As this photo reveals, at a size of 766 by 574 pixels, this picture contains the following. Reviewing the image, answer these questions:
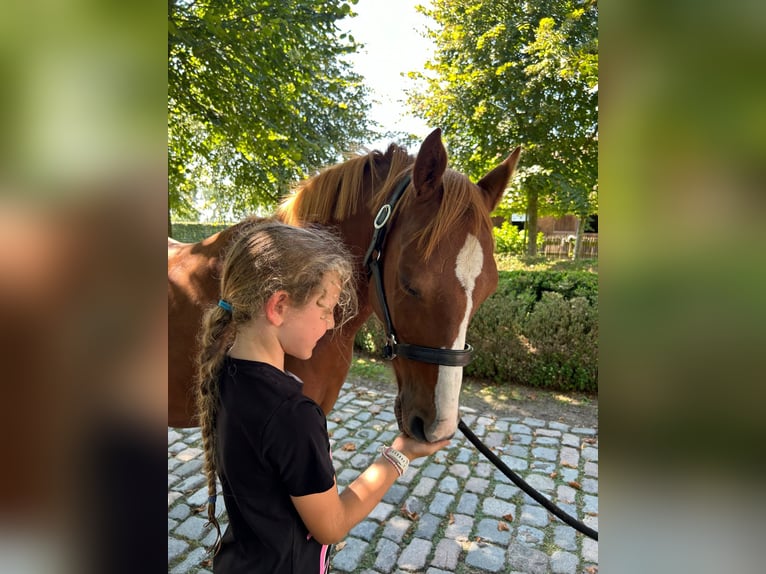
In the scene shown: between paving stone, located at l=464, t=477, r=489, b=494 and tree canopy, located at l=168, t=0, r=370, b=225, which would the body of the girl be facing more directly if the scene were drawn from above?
the paving stone

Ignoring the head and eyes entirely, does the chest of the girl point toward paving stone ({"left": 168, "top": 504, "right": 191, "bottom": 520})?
no

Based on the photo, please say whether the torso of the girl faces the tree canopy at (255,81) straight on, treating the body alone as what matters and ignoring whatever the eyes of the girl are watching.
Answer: no

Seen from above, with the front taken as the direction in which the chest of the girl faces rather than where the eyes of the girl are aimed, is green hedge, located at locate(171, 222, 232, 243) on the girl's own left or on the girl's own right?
on the girl's own left

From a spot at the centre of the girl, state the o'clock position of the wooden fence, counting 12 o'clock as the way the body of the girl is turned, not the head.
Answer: The wooden fence is roughly at 10 o'clock from the girl.

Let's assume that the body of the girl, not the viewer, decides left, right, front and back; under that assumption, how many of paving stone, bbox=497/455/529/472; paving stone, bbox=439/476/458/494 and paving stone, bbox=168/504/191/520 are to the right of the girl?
0

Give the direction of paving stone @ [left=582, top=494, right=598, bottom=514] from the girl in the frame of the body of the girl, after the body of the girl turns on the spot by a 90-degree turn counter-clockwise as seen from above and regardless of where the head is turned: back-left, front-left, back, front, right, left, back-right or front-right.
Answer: front-right

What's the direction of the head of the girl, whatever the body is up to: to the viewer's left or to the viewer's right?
to the viewer's right

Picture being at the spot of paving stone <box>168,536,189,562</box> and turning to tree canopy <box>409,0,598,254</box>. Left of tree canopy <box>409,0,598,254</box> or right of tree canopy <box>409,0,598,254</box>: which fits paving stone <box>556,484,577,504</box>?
right

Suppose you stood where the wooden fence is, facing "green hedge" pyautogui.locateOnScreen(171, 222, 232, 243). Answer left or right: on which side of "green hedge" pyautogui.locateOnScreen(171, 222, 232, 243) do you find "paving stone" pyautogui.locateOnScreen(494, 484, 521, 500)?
left

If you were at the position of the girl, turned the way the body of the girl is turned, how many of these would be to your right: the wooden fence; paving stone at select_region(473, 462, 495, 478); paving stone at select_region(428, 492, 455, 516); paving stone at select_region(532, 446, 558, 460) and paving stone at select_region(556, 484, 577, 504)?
0

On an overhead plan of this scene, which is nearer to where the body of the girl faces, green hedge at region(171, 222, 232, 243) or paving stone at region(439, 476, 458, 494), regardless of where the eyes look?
the paving stone

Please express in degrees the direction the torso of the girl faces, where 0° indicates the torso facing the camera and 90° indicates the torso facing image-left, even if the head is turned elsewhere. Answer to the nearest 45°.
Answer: approximately 270°
